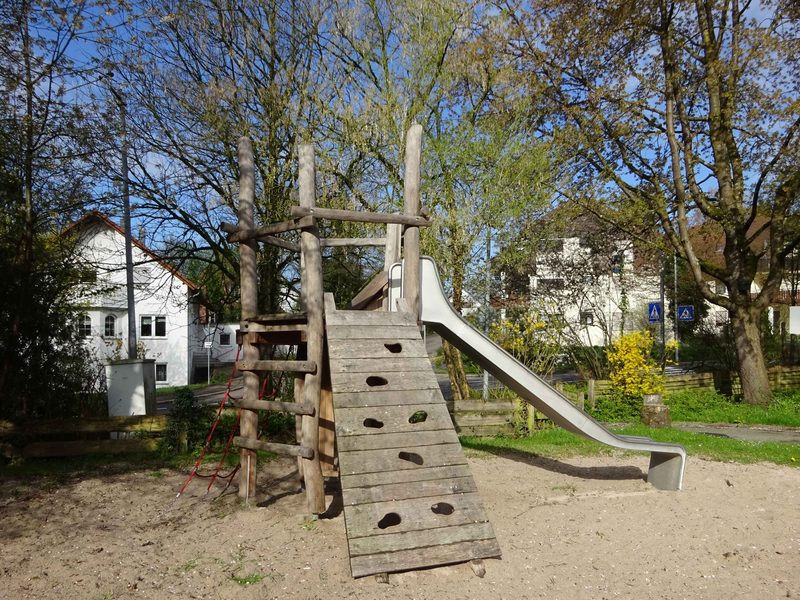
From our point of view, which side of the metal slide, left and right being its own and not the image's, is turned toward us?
right

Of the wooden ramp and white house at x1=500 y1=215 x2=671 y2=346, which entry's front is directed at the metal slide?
the white house

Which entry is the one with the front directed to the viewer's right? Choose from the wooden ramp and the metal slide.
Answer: the metal slide

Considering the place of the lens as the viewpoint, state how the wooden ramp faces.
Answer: facing the viewer

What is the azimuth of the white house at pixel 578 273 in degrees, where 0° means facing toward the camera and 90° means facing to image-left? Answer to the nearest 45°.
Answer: approximately 0°

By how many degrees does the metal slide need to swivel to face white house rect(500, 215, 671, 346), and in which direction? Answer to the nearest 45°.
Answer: approximately 90° to its left

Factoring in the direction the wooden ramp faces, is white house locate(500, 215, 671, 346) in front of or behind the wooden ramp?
behind

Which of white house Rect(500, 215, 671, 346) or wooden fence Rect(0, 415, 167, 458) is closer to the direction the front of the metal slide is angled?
the white house

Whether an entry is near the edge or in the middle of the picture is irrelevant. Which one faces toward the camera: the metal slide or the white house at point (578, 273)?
the white house

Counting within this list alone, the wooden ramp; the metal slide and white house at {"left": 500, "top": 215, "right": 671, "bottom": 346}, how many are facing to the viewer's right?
1

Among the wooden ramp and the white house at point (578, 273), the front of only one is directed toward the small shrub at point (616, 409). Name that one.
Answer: the white house

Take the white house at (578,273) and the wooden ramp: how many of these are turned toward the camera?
2

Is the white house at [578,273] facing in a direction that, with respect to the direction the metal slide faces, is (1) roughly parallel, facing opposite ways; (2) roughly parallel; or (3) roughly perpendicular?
roughly perpendicular

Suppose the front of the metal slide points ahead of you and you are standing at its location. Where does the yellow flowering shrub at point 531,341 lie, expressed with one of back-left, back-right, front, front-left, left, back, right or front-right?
left

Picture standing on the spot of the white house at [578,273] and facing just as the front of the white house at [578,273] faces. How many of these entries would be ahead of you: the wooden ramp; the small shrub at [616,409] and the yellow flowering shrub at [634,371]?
3

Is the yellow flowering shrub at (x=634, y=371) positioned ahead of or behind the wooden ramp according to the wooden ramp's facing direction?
behind

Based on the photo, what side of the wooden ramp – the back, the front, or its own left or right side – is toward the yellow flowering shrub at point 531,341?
back

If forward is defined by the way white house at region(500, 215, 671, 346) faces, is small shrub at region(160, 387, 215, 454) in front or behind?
in front

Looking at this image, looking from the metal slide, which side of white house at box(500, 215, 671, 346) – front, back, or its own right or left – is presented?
front

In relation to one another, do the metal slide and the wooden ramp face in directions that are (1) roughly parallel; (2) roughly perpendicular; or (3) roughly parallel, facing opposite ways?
roughly perpendicular

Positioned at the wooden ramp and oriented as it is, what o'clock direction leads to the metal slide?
The metal slide is roughly at 7 o'clock from the wooden ramp.
